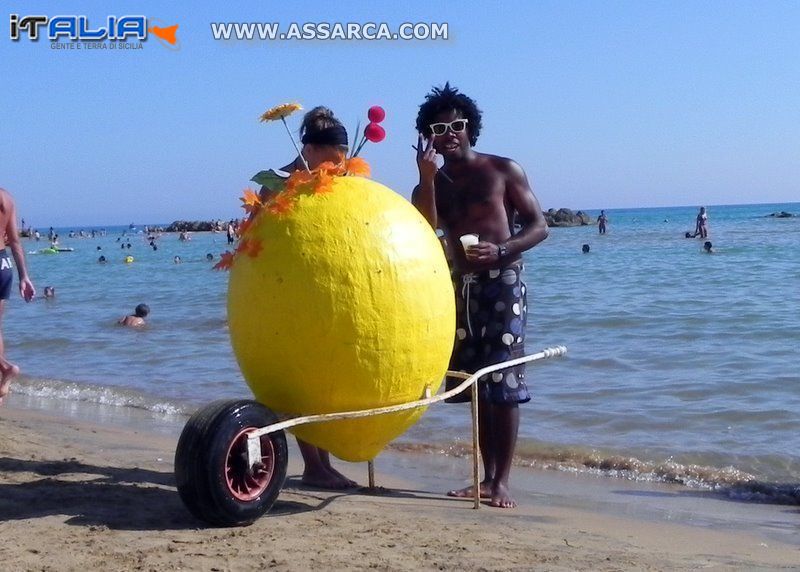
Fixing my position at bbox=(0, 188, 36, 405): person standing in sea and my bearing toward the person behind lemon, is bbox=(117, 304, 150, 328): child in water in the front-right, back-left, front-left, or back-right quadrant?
back-left

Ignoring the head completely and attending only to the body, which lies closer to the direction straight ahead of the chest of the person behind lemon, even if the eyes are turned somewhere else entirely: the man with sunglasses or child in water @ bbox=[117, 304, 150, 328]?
the man with sunglasses

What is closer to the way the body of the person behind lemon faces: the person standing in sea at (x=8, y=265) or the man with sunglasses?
the man with sunglasses
